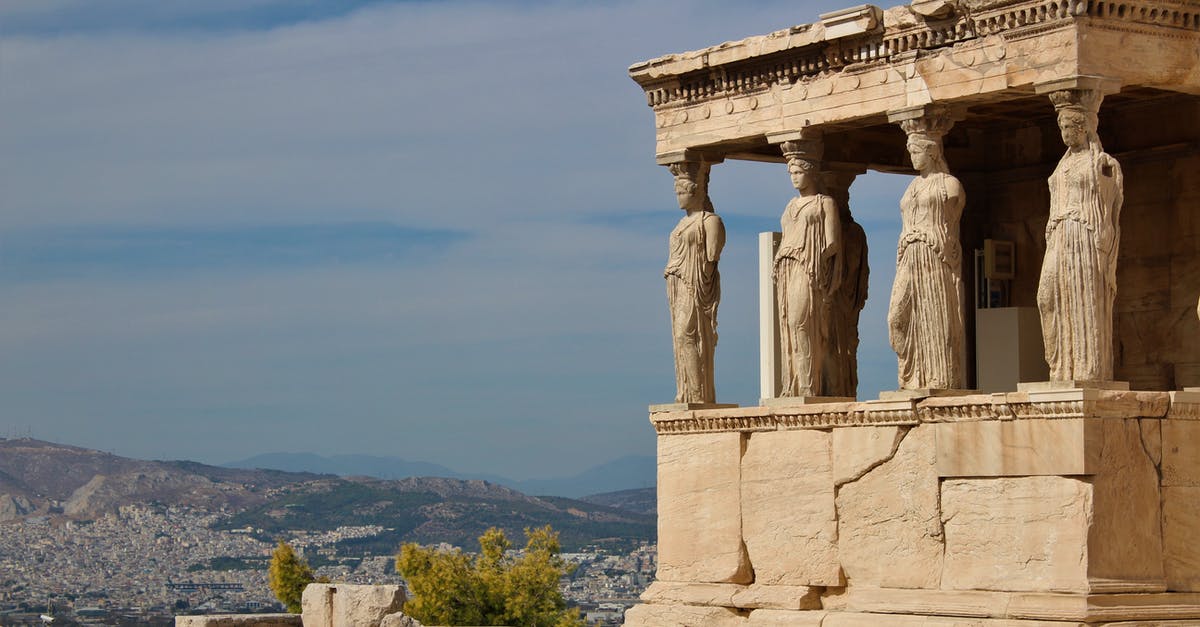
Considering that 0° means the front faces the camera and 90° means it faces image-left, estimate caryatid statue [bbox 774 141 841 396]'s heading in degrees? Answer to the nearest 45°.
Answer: approximately 45°

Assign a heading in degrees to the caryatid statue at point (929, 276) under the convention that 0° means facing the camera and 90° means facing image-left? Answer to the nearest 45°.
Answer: approximately 45°

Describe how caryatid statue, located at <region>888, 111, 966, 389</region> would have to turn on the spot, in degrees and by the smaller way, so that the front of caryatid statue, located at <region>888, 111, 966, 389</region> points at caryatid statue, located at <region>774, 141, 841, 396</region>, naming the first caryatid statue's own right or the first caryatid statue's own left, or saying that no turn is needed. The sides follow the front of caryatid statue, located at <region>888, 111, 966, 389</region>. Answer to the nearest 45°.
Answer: approximately 90° to the first caryatid statue's own right

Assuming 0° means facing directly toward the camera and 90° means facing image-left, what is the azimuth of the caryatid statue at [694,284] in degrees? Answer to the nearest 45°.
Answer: approximately 45°
